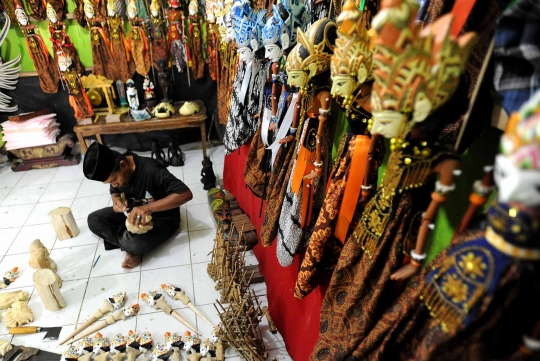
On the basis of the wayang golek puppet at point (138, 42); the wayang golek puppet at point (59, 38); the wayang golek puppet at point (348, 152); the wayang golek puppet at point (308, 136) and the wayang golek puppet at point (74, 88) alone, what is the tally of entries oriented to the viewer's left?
2

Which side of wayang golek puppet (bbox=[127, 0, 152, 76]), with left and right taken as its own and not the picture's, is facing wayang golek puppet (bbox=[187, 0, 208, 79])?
left

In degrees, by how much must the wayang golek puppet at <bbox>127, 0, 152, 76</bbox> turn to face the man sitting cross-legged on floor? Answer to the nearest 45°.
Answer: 0° — it already faces them

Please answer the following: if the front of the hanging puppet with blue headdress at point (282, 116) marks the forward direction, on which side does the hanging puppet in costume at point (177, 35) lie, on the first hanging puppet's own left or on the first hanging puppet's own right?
on the first hanging puppet's own right

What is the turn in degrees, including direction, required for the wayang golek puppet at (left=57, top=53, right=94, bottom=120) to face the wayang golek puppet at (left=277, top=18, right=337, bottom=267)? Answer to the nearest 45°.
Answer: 0° — it already faces it

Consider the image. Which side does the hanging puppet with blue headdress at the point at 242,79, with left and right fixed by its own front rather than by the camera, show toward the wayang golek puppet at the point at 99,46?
right

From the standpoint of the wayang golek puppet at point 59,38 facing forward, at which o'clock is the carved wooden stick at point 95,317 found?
The carved wooden stick is roughly at 12 o'clock from the wayang golek puppet.
